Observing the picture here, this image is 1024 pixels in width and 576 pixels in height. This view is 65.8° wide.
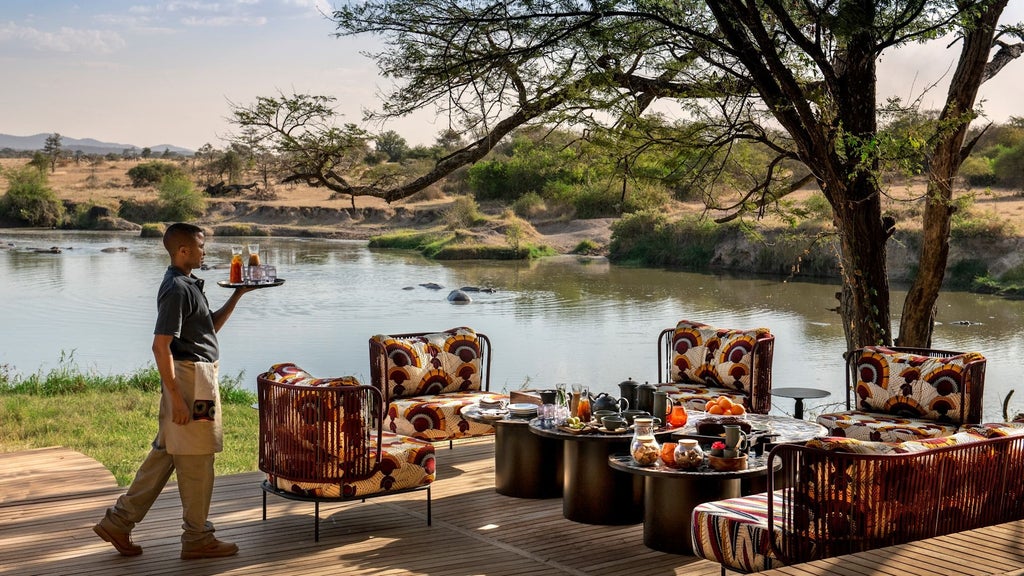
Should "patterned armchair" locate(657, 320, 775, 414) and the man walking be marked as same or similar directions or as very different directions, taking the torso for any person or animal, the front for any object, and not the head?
very different directions

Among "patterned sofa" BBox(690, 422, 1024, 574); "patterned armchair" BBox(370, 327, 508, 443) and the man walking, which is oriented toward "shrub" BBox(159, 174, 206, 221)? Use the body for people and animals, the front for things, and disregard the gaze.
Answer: "patterned sofa" BBox(690, 422, 1024, 574)

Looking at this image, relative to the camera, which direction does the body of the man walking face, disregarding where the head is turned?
to the viewer's right

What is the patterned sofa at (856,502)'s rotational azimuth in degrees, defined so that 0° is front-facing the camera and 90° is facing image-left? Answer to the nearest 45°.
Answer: approximately 135°

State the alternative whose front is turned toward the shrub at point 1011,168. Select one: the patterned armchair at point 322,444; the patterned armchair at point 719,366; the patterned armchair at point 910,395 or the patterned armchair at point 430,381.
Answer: the patterned armchair at point 322,444

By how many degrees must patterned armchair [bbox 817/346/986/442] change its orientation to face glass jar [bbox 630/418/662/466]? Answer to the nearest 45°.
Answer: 0° — it already faces it

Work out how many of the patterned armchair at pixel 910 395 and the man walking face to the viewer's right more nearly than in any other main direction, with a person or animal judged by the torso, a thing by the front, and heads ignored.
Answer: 1

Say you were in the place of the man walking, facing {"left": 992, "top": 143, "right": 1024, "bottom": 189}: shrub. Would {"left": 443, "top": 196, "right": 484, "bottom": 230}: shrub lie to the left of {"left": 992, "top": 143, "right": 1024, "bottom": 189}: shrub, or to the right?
left

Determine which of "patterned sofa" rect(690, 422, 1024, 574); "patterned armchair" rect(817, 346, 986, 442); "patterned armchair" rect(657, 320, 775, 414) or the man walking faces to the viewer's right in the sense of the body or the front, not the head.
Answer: the man walking

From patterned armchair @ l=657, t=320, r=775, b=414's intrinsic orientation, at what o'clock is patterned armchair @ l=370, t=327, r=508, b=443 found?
patterned armchair @ l=370, t=327, r=508, b=443 is roughly at 1 o'clock from patterned armchair @ l=657, t=320, r=775, b=414.

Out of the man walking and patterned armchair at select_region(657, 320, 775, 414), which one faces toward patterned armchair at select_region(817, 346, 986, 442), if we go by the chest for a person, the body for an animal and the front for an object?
the man walking

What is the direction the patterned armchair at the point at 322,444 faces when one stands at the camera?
facing away from the viewer and to the right of the viewer
